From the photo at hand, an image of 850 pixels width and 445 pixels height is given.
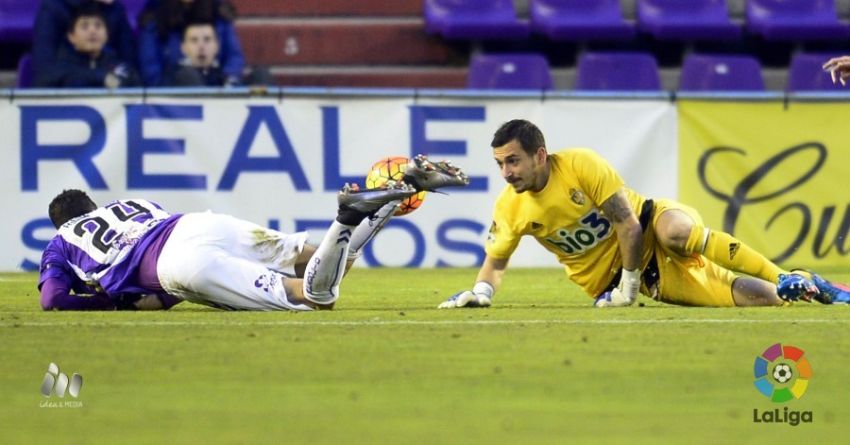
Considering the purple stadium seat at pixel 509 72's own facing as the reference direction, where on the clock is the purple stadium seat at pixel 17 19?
the purple stadium seat at pixel 17 19 is roughly at 3 o'clock from the purple stadium seat at pixel 509 72.

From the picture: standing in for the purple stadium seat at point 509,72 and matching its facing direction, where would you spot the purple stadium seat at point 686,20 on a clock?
the purple stadium seat at point 686,20 is roughly at 8 o'clock from the purple stadium seat at point 509,72.

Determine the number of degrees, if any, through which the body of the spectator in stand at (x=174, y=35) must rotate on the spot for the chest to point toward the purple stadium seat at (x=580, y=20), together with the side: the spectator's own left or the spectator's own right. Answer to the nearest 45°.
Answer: approximately 90° to the spectator's own left

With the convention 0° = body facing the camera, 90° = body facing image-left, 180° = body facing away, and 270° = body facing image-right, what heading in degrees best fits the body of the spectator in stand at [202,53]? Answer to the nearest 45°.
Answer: approximately 0°

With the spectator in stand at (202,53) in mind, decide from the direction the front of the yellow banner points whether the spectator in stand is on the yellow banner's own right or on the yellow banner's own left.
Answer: on the yellow banner's own right

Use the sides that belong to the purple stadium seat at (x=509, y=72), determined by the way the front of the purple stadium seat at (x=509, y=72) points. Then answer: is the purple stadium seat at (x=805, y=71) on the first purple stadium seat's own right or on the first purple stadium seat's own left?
on the first purple stadium seat's own left

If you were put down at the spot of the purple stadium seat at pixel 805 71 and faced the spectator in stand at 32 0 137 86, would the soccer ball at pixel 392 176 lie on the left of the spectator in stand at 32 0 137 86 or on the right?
left

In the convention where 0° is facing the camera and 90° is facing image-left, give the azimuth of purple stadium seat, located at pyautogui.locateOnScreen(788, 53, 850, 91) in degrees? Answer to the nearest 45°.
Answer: approximately 0°
